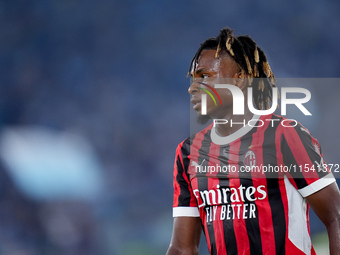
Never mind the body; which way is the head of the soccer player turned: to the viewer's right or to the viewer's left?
to the viewer's left

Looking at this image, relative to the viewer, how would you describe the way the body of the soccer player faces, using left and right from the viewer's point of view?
facing the viewer and to the left of the viewer
